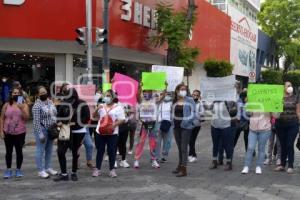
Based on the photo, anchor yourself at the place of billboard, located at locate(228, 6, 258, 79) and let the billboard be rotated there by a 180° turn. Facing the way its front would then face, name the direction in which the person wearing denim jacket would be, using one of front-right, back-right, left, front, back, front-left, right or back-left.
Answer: back-left

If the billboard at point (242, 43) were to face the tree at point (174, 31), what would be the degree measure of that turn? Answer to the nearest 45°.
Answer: approximately 45° to its right

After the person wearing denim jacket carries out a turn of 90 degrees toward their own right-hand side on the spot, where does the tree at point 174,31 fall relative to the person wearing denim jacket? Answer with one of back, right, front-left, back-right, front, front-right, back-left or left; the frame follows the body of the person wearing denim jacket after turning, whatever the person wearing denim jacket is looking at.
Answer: front-right

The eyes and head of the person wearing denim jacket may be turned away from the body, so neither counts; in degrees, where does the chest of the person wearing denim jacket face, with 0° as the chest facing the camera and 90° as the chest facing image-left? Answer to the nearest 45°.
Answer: approximately 45°
